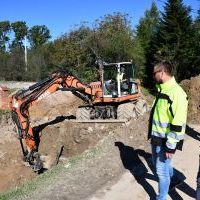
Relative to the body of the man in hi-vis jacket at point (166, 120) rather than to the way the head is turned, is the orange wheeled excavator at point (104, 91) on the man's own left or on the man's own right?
on the man's own right

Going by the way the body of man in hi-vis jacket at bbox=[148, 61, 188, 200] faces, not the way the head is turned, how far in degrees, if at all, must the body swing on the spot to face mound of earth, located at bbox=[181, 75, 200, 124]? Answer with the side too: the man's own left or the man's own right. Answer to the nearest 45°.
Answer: approximately 90° to the man's own right

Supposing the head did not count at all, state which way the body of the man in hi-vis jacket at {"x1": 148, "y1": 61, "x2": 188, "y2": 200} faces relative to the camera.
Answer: to the viewer's left

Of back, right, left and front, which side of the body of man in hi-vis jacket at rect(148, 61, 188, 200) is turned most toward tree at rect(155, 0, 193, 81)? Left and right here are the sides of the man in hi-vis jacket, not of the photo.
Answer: right

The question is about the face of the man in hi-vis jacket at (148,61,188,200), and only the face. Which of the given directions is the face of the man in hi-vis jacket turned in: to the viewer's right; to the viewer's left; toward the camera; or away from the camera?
to the viewer's left
